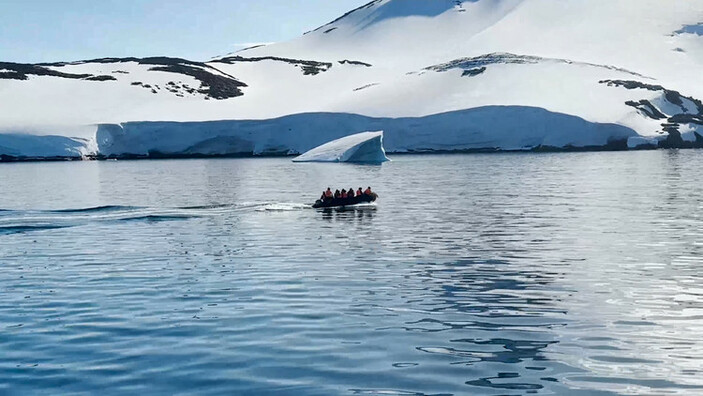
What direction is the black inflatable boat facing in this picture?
to the viewer's right
